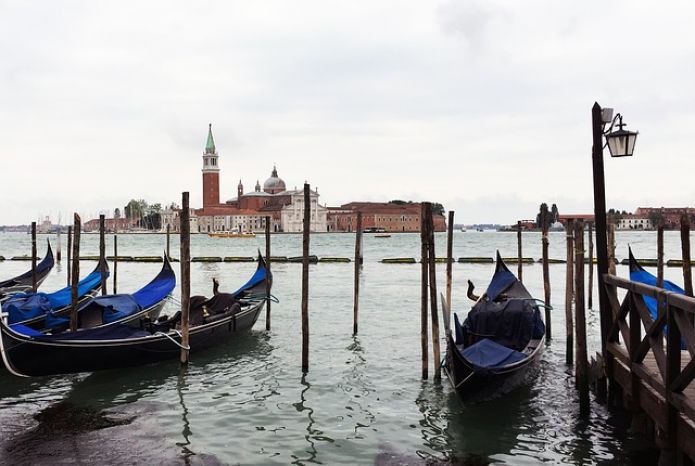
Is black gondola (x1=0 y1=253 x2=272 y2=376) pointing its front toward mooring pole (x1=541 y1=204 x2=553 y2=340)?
no

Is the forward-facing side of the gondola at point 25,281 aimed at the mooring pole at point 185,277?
no

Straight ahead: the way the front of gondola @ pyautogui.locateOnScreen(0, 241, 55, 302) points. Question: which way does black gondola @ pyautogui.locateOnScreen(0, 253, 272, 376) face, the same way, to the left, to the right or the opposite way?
the same way

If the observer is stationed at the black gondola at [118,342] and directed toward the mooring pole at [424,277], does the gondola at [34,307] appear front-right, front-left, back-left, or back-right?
back-left
